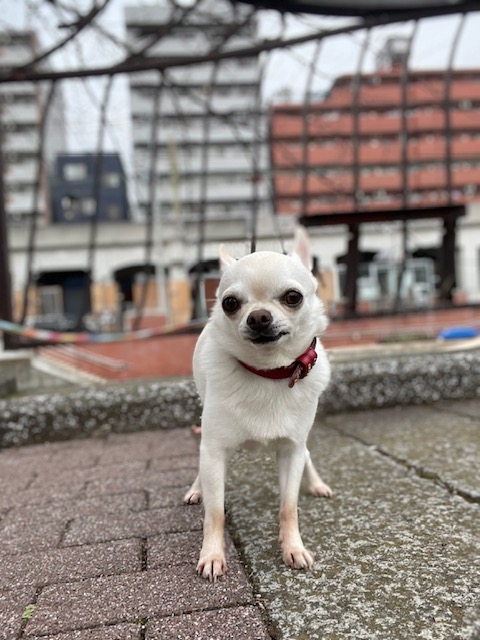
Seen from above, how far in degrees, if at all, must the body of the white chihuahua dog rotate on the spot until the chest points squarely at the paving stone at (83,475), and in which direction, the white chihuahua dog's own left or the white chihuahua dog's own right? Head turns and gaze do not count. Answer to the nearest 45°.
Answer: approximately 135° to the white chihuahua dog's own right

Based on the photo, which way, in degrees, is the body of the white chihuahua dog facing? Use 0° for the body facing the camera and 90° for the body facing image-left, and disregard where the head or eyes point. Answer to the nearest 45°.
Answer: approximately 0°

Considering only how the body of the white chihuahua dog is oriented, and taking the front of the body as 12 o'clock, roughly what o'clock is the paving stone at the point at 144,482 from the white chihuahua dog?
The paving stone is roughly at 5 o'clock from the white chihuahua dog.

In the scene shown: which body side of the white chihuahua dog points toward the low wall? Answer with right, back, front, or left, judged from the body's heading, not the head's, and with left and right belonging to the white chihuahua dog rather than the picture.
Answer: back

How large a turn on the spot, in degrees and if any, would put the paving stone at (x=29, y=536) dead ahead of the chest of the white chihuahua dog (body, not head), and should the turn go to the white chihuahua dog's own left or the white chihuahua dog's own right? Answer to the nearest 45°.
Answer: approximately 90° to the white chihuahua dog's own right

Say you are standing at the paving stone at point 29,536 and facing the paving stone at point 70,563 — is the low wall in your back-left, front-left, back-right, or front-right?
back-left
